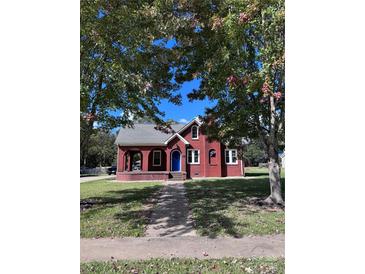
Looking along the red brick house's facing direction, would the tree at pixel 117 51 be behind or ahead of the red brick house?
ahead

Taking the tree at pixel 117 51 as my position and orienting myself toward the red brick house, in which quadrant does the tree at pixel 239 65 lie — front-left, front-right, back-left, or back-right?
front-right

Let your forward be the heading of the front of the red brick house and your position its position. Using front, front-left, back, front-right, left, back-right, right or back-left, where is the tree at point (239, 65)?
front

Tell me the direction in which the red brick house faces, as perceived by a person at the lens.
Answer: facing the viewer
